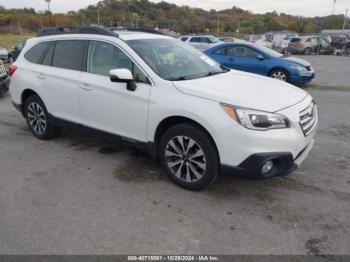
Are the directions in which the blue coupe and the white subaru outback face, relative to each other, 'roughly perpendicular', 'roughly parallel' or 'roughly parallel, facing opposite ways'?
roughly parallel

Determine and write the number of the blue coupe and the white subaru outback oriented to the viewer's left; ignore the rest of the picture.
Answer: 0

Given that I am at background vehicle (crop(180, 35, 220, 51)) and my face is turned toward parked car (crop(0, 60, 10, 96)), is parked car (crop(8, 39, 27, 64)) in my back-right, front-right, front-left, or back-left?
front-right

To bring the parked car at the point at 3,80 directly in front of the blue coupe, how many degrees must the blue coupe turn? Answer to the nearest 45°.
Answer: approximately 90° to its right

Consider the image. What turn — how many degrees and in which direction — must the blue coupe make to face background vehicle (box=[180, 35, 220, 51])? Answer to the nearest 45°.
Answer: approximately 135° to its left

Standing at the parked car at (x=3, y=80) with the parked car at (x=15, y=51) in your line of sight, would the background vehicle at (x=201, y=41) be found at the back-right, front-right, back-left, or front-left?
front-right

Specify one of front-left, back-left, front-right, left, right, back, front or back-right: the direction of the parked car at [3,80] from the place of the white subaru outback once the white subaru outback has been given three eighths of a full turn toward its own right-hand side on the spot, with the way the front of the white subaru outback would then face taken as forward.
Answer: front-right

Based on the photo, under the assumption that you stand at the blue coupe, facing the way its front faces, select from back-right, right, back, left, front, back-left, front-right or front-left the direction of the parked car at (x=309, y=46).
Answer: back-left

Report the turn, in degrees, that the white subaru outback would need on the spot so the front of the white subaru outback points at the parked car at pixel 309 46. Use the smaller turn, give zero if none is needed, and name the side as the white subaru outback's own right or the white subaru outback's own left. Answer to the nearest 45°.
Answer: approximately 90° to the white subaru outback's own left

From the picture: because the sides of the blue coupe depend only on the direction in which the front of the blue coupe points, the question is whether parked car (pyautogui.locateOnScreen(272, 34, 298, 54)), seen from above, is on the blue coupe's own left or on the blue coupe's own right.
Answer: on the blue coupe's own left

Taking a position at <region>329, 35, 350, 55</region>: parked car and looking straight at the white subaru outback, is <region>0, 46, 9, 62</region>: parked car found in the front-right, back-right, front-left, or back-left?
front-right

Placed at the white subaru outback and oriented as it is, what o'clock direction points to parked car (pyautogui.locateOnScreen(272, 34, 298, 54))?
The parked car is roughly at 8 o'clock from the white subaru outback.

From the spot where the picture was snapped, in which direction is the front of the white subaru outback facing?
facing the viewer and to the right of the viewer

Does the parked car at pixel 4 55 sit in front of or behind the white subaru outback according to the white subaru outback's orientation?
behind
